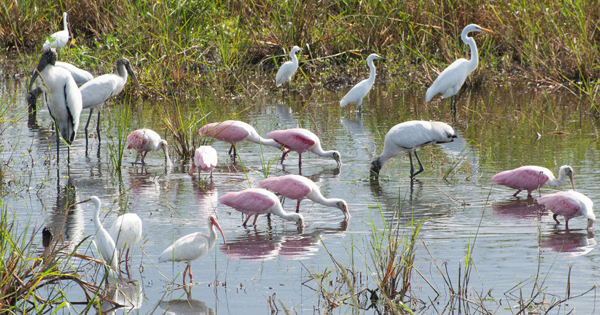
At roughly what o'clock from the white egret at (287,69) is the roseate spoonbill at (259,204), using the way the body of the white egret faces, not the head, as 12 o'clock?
The roseate spoonbill is roughly at 3 o'clock from the white egret.

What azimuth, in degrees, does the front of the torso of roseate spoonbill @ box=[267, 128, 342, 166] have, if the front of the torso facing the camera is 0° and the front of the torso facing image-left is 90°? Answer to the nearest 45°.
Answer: approximately 270°

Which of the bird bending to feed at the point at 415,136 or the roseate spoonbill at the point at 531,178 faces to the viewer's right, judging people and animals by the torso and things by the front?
the roseate spoonbill

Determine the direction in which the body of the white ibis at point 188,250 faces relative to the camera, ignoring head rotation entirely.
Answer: to the viewer's right

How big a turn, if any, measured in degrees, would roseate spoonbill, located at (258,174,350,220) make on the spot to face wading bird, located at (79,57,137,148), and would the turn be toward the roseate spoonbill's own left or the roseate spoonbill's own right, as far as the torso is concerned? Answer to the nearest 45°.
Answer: approximately 135° to the roseate spoonbill's own left

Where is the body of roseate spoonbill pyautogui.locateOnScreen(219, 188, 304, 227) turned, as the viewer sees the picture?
to the viewer's right

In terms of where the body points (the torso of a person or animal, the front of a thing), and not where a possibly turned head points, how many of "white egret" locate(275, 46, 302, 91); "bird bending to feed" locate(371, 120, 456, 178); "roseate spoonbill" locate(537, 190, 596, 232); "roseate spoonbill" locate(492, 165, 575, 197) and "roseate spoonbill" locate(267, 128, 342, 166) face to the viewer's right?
4

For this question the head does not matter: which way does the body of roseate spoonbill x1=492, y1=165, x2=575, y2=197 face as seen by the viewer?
to the viewer's right

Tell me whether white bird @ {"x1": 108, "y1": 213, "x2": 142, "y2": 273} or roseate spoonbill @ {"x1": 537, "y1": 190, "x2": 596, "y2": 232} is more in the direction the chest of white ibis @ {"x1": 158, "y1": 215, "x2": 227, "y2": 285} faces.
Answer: the roseate spoonbill

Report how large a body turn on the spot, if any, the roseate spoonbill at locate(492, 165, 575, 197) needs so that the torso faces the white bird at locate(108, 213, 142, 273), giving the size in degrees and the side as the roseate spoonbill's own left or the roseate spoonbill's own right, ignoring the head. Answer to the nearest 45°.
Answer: approximately 135° to the roseate spoonbill's own right

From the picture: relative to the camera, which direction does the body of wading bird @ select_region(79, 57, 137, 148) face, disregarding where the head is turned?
to the viewer's right

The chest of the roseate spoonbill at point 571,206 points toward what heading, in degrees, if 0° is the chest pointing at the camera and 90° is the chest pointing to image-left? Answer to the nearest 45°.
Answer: approximately 270°

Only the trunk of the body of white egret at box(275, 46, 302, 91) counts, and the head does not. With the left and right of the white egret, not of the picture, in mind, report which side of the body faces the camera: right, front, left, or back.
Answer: right

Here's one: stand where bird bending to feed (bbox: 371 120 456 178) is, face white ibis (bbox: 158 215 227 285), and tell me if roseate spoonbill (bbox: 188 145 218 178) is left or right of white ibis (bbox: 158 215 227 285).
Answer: right

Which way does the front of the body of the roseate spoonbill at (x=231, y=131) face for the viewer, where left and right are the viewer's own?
facing to the right of the viewer

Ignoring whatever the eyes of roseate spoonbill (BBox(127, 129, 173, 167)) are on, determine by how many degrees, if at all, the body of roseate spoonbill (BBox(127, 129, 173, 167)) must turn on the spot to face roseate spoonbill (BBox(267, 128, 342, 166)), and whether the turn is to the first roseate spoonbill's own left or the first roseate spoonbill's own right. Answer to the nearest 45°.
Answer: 0° — it already faces it
